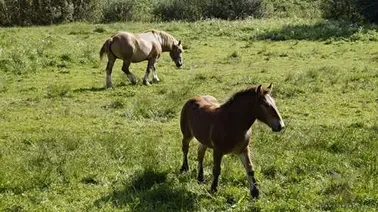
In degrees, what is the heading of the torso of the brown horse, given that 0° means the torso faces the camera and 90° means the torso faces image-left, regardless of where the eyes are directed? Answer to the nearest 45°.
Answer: approximately 315°

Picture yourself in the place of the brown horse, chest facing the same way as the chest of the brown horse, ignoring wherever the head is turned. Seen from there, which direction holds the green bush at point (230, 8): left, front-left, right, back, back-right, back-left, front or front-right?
back-left

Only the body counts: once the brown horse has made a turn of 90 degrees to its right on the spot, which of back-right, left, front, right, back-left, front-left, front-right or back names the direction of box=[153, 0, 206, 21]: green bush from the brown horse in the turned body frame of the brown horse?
back-right

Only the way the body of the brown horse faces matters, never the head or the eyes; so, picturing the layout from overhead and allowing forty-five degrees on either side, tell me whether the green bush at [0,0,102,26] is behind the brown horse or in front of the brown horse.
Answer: behind

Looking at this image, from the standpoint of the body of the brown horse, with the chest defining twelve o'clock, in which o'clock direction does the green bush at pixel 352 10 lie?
The green bush is roughly at 8 o'clock from the brown horse.

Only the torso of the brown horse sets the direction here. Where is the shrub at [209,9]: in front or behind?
behind
